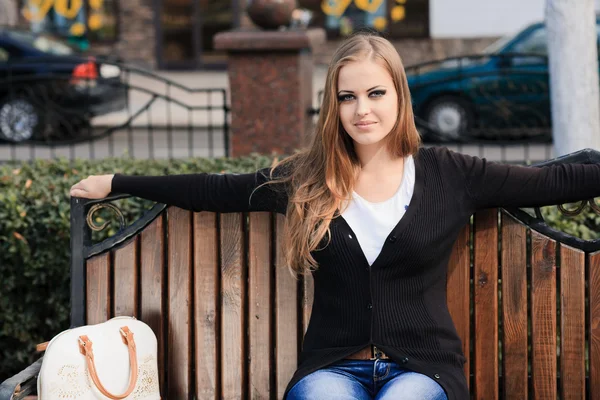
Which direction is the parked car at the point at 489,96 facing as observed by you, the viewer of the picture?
facing to the left of the viewer

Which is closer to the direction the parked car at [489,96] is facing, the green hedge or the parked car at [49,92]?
the parked car

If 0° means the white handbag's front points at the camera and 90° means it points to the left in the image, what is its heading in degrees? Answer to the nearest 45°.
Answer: approximately 0°

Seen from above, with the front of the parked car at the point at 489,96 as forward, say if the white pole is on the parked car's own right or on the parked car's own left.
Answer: on the parked car's own left

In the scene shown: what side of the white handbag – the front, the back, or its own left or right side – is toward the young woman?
left

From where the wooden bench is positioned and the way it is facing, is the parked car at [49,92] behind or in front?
behind

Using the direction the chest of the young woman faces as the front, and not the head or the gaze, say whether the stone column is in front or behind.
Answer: behind

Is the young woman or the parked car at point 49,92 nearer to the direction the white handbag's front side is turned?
the young woman
